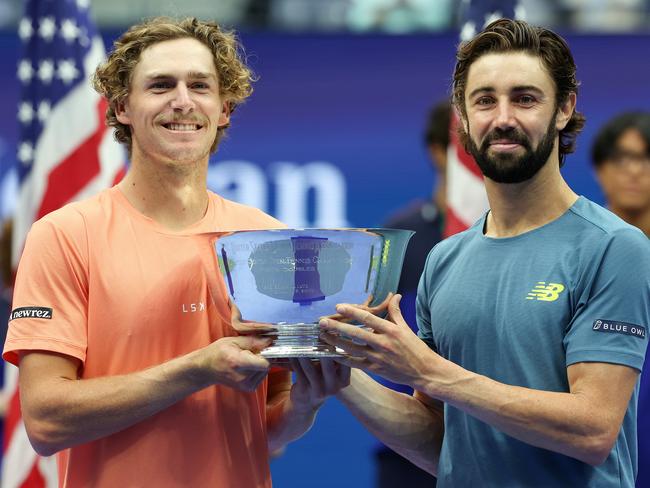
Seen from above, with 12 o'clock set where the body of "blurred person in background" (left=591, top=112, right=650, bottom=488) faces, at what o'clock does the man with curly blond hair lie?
The man with curly blond hair is roughly at 1 o'clock from the blurred person in background.

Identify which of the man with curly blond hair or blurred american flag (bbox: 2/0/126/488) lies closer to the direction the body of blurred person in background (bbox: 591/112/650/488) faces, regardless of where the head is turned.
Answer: the man with curly blond hair

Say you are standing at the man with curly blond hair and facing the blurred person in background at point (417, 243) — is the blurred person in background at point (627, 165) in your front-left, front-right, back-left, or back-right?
front-right

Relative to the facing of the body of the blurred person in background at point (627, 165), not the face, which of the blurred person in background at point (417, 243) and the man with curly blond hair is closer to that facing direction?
the man with curly blond hair

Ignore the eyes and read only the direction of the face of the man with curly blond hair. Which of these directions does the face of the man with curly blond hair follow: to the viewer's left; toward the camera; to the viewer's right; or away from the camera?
toward the camera

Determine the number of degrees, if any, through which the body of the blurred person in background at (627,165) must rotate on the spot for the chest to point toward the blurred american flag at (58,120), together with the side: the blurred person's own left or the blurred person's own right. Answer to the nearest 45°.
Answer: approximately 90° to the blurred person's own right

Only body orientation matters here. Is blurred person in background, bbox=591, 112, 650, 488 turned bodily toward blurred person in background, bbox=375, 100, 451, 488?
no

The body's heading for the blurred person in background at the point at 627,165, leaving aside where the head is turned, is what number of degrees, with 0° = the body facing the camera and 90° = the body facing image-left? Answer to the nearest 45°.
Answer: approximately 0°

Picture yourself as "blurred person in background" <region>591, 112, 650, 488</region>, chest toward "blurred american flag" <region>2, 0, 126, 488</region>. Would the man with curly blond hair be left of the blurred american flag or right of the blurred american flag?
left
